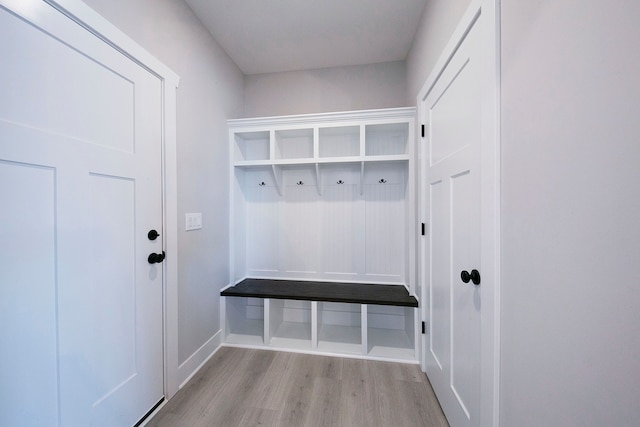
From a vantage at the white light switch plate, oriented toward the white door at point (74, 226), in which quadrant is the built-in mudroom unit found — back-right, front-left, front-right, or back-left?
back-left

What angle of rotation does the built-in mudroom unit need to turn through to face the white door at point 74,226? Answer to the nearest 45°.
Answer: approximately 45° to its right

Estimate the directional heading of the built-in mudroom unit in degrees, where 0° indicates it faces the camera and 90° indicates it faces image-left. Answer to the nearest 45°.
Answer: approximately 0°

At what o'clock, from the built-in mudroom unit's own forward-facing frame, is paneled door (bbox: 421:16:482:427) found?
The paneled door is roughly at 11 o'clock from the built-in mudroom unit.

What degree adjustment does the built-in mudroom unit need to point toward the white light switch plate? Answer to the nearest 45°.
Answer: approximately 45° to its right
